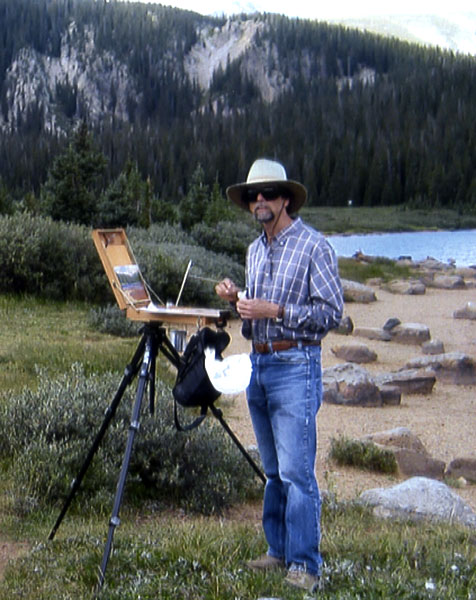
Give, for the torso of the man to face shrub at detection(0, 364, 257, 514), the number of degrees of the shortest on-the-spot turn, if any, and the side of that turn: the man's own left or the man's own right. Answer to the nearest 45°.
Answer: approximately 90° to the man's own right

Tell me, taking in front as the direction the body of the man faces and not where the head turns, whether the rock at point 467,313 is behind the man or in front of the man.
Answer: behind

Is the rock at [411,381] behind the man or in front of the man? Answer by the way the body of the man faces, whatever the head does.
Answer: behind

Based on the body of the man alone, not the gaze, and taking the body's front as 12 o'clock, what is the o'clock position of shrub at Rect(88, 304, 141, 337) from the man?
The shrub is roughly at 4 o'clock from the man.

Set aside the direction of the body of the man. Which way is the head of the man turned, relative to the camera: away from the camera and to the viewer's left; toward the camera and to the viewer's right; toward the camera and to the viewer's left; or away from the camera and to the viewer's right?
toward the camera and to the viewer's left

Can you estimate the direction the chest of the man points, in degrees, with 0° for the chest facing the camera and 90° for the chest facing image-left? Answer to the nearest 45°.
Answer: approximately 45°

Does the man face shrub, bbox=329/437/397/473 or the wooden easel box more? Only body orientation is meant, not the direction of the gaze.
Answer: the wooden easel box
